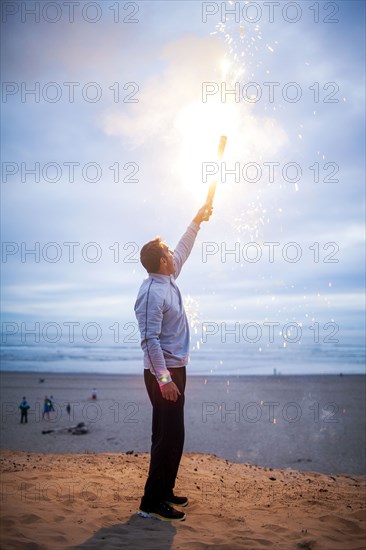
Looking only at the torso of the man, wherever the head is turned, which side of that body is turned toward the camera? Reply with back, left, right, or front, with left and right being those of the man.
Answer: right
